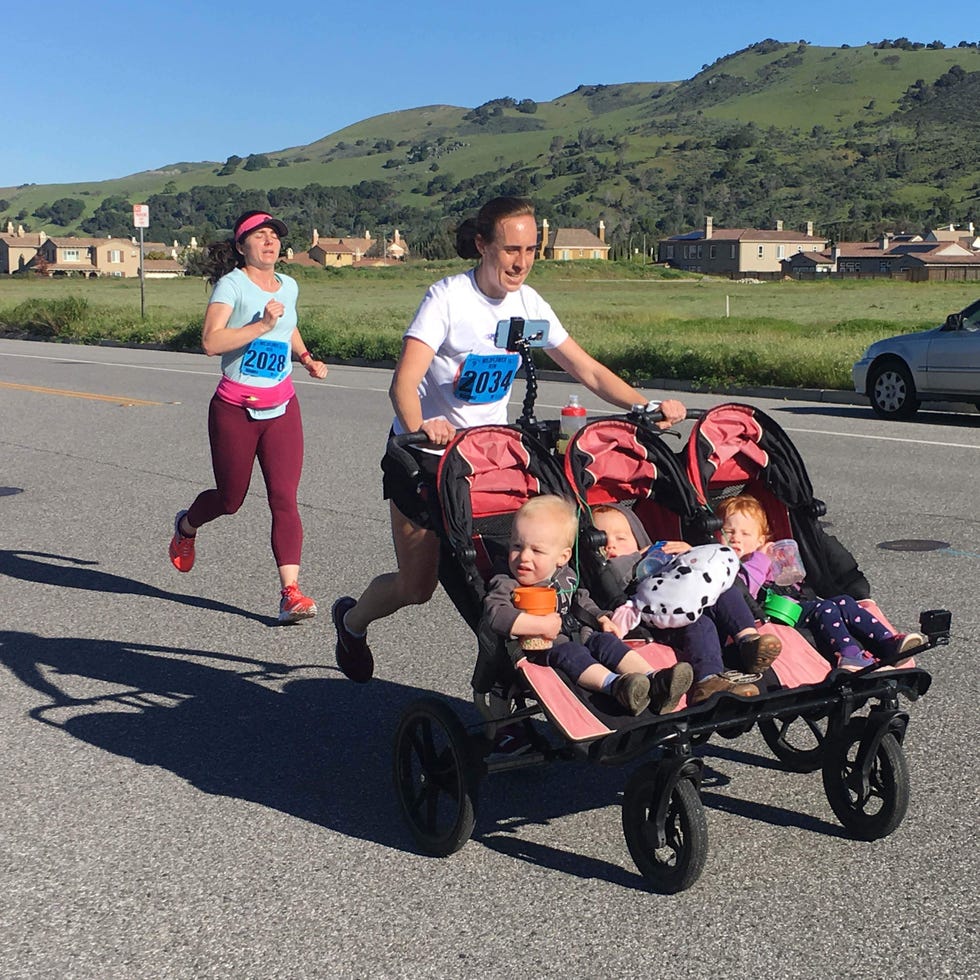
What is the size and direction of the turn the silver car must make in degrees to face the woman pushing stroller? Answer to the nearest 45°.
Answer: approximately 90° to its left

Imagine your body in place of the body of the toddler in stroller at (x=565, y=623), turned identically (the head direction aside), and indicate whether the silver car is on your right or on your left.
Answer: on your left

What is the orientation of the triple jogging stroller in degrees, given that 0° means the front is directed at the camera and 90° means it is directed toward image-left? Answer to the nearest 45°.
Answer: approximately 315°

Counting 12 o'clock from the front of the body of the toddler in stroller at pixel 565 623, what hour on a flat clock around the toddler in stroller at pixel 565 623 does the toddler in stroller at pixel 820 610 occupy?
the toddler in stroller at pixel 820 610 is roughly at 10 o'clock from the toddler in stroller at pixel 565 623.

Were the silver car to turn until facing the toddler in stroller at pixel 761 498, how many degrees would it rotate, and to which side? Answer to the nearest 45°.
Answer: approximately 90° to its left

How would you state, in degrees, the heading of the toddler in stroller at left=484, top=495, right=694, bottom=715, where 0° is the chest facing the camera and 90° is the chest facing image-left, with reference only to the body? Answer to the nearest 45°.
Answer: approximately 315°

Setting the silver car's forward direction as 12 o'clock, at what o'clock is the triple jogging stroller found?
The triple jogging stroller is roughly at 9 o'clock from the silver car.

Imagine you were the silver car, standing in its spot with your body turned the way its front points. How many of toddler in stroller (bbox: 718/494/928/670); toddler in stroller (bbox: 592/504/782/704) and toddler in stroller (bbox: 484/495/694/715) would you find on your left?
3

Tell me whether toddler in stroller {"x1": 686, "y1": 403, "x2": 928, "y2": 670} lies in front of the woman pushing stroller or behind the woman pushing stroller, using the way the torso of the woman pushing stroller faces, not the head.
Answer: in front

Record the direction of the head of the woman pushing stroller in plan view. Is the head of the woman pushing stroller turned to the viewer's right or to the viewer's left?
to the viewer's right
